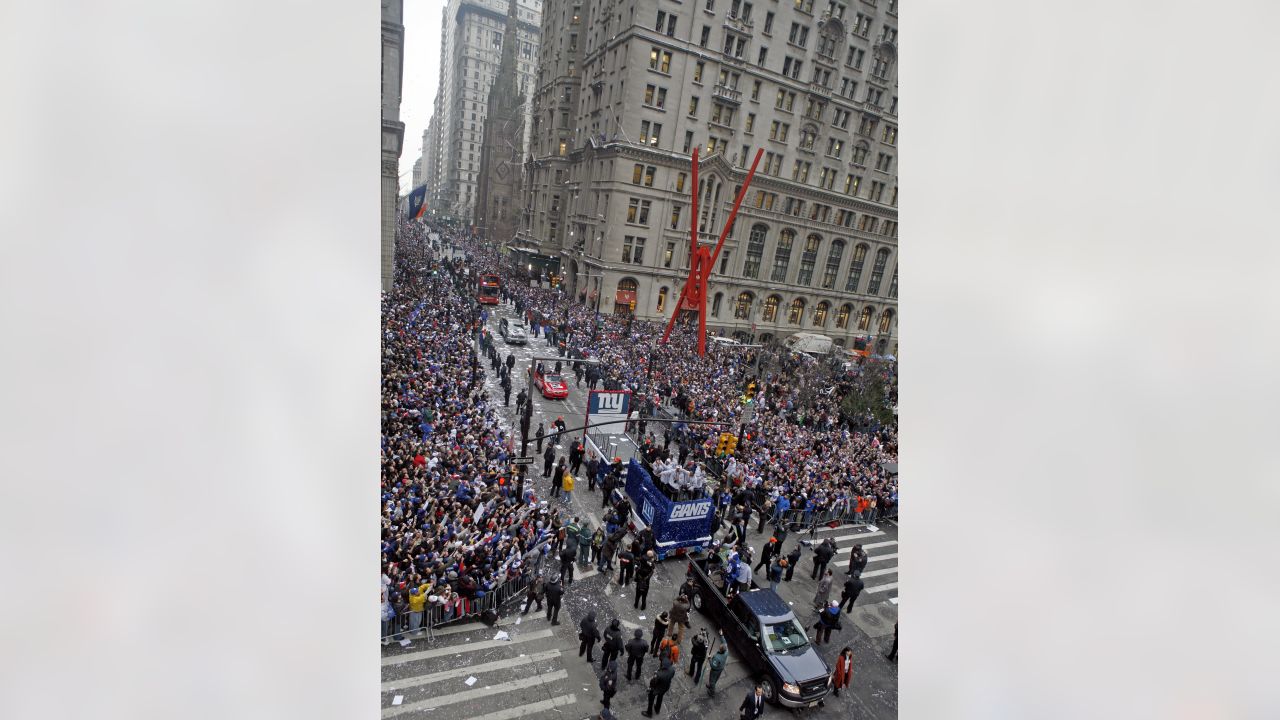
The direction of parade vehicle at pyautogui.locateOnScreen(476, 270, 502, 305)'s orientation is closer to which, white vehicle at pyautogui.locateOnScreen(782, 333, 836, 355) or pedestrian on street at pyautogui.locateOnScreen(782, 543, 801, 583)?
the pedestrian on street

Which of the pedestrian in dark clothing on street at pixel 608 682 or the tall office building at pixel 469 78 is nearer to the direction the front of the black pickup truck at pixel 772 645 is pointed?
the pedestrian in dark clothing on street

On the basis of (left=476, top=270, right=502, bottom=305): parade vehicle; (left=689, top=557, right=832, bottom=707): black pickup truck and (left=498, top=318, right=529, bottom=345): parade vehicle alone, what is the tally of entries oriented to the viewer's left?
0

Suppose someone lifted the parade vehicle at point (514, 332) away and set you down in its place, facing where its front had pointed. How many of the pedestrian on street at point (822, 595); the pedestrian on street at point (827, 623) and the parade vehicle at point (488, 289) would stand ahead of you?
2

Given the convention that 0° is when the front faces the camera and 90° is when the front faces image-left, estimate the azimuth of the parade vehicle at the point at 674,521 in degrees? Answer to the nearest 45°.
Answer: approximately 315°

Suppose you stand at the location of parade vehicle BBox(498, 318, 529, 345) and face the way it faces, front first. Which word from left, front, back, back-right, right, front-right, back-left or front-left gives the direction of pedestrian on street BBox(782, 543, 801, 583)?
front

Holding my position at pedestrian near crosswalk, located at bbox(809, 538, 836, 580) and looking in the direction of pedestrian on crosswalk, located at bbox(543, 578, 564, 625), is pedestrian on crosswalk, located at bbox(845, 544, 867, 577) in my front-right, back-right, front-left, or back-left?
back-left

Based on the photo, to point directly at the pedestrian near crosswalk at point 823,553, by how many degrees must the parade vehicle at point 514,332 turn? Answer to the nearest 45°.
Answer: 0° — it already faces them

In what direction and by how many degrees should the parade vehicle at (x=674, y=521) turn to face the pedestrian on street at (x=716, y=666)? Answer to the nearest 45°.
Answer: approximately 45° to its right

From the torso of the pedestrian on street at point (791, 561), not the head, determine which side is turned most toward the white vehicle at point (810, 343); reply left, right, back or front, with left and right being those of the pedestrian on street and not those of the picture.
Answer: right

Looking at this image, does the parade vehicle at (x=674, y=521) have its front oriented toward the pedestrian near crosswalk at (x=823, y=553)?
no

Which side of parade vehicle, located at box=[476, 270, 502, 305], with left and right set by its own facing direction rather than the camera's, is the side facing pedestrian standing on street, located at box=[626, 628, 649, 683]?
front

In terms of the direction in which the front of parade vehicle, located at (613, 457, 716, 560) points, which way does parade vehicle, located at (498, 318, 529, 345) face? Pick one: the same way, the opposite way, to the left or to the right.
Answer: the same way

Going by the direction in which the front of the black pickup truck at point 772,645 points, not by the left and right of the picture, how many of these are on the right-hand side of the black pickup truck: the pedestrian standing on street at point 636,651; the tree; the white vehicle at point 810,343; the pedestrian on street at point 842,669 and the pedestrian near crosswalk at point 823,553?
1

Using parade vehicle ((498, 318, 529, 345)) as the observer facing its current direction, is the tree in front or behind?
in front

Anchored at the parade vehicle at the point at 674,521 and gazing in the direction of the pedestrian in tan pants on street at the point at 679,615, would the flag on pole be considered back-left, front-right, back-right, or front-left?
back-right

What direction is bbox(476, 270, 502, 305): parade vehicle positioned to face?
toward the camera

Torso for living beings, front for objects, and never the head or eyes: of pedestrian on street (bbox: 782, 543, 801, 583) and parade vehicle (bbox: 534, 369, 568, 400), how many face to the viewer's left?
1

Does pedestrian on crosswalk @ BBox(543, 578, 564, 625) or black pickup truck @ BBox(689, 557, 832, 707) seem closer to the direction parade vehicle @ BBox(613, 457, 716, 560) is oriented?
the black pickup truck
